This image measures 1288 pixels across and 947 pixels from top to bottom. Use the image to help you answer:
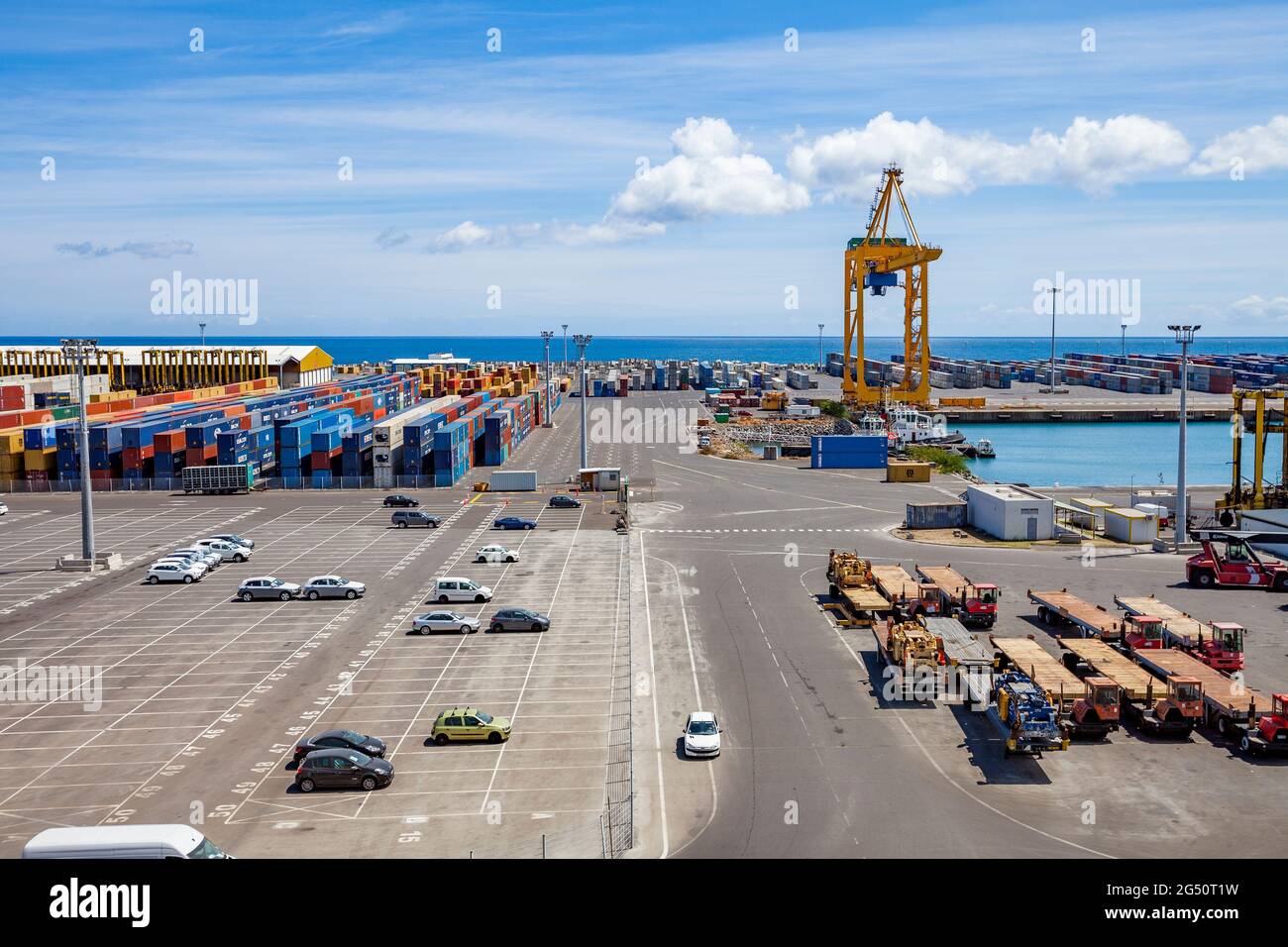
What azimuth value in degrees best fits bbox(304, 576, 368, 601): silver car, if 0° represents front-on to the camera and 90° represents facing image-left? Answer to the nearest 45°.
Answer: approximately 270°

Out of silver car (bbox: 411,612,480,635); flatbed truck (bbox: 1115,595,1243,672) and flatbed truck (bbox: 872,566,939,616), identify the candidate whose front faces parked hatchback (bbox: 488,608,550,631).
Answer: the silver car

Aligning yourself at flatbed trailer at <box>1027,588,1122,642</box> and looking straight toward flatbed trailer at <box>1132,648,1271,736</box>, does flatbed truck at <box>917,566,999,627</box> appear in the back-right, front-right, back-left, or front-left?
back-right

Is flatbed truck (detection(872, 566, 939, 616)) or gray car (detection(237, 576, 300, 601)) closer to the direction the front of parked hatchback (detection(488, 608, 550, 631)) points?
the flatbed truck

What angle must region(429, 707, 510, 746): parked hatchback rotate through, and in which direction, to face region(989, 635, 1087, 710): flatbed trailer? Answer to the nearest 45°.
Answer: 0° — it already faces it

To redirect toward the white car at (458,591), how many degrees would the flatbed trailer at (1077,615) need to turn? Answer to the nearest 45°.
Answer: approximately 135° to its right

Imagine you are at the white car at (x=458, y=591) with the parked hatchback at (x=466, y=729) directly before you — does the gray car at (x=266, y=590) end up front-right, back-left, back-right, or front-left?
back-right

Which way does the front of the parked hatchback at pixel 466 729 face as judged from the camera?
facing to the right of the viewer

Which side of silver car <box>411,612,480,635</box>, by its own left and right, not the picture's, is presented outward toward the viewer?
right
